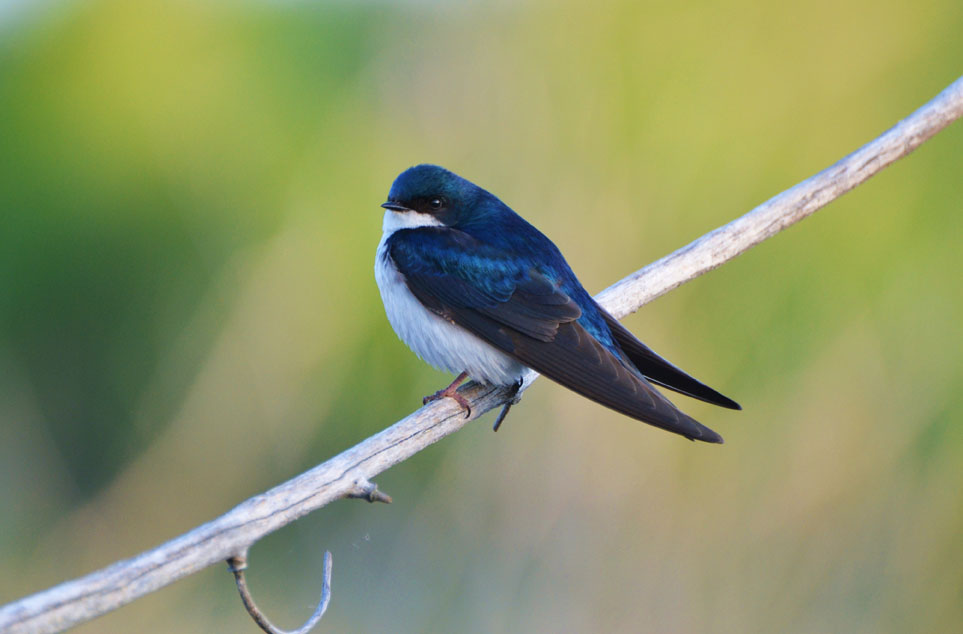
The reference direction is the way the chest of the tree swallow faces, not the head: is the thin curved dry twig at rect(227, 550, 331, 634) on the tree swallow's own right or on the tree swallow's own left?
on the tree swallow's own left

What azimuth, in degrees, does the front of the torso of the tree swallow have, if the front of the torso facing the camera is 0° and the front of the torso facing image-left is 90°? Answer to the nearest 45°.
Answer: approximately 90°
